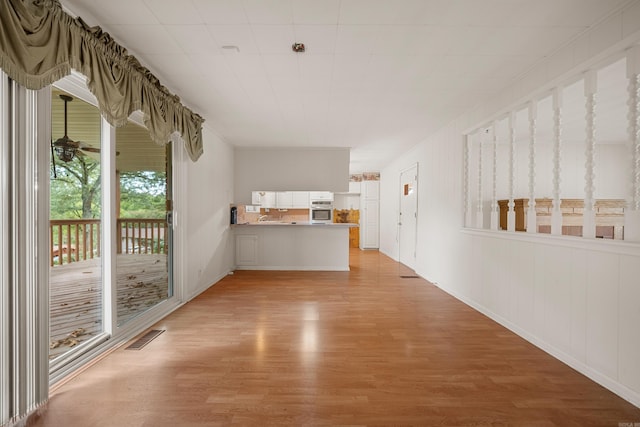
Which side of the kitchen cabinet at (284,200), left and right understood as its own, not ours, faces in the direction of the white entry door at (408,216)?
left

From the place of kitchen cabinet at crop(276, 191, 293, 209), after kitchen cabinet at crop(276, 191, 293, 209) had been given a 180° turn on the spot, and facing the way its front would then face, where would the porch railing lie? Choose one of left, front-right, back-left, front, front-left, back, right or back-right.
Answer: back-left

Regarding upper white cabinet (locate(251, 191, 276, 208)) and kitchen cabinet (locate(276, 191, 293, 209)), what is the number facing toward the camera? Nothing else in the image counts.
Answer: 2

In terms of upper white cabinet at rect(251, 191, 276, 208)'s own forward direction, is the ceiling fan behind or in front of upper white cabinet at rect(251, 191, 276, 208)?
in front

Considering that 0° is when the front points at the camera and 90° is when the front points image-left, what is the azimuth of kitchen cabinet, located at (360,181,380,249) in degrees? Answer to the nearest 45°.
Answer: approximately 0°

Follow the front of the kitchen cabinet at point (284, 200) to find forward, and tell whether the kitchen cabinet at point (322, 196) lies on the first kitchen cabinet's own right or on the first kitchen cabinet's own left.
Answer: on the first kitchen cabinet's own left

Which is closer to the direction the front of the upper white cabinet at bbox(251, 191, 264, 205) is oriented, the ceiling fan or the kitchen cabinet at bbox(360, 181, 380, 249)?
the ceiling fan

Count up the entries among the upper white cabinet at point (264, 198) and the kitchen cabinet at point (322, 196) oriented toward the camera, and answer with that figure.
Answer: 2

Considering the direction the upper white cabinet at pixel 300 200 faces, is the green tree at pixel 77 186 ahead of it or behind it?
ahead

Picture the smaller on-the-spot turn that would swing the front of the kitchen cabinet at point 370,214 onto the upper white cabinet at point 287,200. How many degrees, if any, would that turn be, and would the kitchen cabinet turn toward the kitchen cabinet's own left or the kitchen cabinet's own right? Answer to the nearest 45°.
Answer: approximately 45° to the kitchen cabinet's own right

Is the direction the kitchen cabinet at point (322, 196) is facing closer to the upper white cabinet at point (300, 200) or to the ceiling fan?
the ceiling fan
